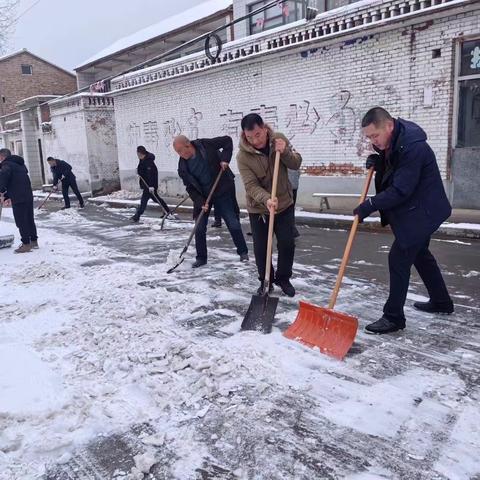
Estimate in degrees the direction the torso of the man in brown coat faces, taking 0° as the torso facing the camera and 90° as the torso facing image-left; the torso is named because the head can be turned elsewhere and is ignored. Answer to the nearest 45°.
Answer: approximately 0°

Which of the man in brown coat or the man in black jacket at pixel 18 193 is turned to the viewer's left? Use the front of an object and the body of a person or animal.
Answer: the man in black jacket

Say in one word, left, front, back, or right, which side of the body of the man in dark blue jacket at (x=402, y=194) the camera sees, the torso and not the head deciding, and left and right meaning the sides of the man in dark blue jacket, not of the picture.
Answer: left

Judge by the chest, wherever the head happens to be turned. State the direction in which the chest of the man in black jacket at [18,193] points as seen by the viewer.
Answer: to the viewer's left

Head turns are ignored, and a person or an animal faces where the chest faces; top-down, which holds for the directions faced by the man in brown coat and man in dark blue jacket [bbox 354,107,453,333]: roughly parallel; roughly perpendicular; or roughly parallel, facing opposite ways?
roughly perpendicular
